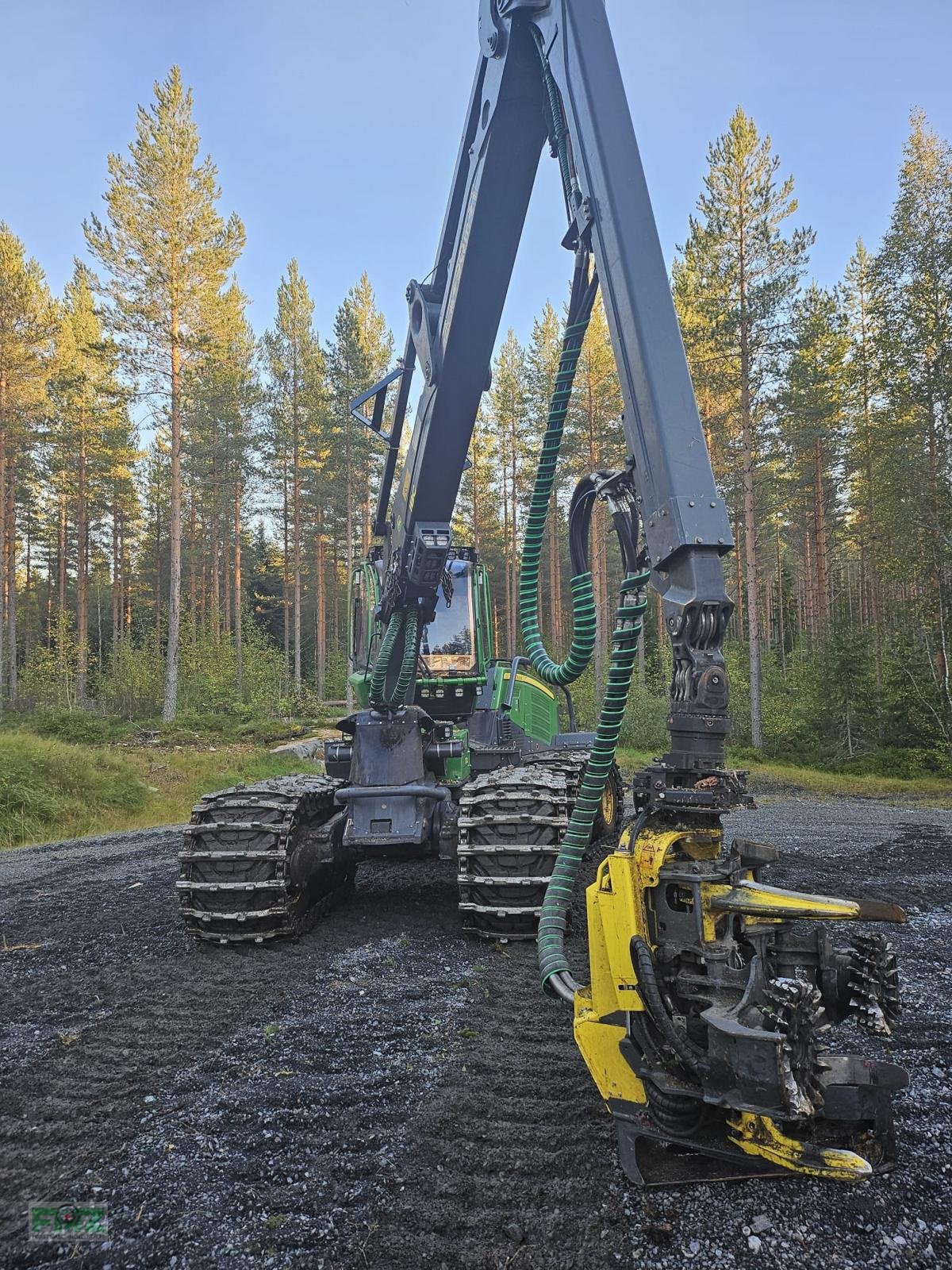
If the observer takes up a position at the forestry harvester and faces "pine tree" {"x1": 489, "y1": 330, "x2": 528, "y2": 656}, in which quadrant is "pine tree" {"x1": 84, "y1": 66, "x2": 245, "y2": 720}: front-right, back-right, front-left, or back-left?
front-left

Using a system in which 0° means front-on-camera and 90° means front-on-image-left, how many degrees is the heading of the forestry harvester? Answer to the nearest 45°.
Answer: approximately 0°

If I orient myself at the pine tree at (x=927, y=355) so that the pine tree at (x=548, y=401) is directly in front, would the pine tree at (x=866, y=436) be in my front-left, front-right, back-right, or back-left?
front-right

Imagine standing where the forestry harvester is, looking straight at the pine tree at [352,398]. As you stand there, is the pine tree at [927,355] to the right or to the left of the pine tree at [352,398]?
right

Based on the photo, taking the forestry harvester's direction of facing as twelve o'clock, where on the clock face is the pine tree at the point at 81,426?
The pine tree is roughly at 5 o'clock from the forestry harvester.

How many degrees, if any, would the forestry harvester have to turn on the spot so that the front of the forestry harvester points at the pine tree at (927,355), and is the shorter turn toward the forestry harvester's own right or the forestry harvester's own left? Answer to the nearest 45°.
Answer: approximately 135° to the forestry harvester's own left

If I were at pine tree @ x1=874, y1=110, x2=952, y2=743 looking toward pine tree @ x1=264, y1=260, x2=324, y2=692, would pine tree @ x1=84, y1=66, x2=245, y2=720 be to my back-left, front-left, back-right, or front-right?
front-left

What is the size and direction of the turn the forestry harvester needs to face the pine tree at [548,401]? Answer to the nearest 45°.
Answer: approximately 180°

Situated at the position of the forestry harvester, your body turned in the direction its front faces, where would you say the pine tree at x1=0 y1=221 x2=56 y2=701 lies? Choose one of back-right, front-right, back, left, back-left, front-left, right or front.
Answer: back-right

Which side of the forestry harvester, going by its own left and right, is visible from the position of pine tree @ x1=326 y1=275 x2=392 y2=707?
back

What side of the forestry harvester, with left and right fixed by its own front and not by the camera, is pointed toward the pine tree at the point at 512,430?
back

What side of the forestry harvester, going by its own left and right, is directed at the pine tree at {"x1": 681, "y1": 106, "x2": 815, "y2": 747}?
back

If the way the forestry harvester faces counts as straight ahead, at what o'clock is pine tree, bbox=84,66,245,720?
The pine tree is roughly at 5 o'clock from the forestry harvester.

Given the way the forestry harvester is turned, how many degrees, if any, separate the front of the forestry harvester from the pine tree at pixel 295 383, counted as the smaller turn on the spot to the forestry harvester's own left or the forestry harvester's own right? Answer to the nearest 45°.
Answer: approximately 180°

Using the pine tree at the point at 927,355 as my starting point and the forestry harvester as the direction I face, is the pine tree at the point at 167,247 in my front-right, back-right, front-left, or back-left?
front-right
